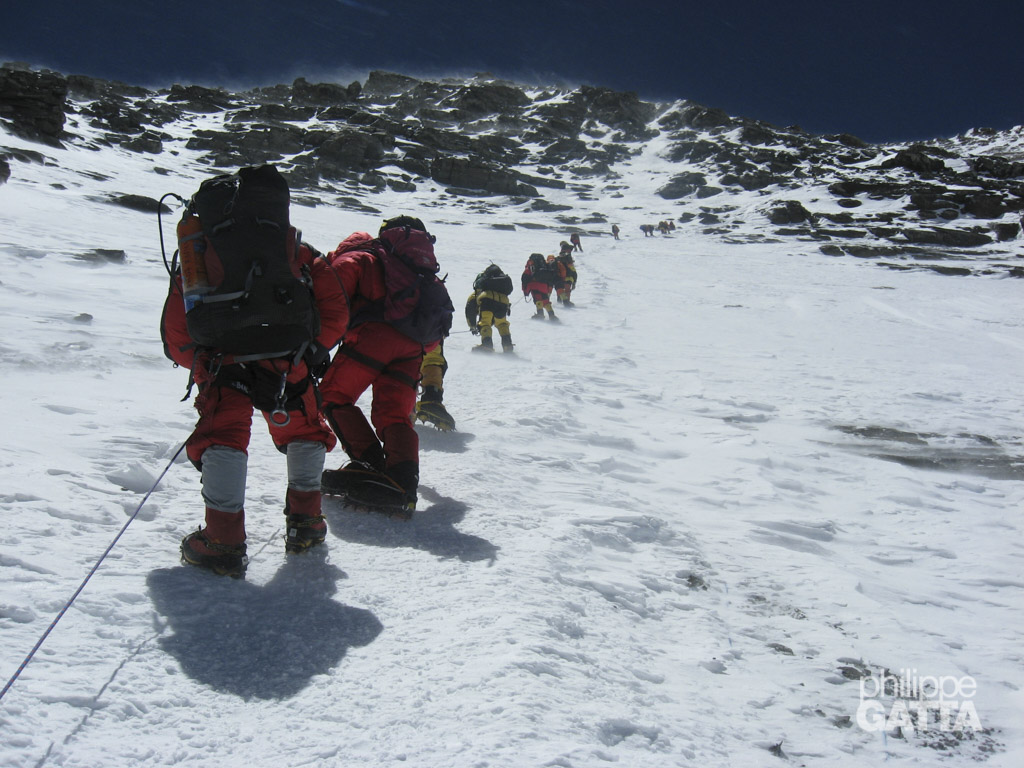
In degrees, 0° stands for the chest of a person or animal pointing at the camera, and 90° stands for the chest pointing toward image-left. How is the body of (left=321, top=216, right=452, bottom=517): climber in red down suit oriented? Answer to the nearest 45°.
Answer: approximately 135°

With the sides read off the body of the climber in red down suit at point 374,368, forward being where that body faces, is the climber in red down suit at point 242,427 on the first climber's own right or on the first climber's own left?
on the first climber's own left
